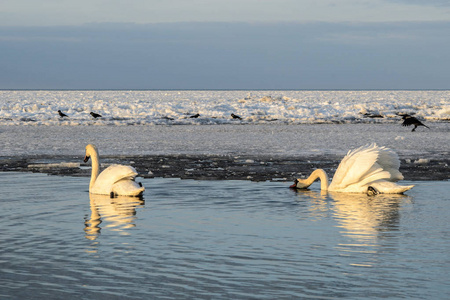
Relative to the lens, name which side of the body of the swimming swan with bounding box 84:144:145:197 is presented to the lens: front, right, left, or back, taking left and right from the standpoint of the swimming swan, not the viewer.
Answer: left

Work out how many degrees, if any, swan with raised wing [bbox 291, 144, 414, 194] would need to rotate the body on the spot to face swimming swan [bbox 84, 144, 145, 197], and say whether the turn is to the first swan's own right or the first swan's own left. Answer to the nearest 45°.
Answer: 0° — it already faces it

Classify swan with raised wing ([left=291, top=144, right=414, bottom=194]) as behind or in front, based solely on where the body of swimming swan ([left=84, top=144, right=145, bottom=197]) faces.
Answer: behind

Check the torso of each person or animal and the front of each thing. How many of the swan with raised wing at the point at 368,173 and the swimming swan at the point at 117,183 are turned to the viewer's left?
2

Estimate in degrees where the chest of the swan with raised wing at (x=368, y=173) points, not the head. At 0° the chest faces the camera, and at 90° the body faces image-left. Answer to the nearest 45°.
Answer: approximately 90°
